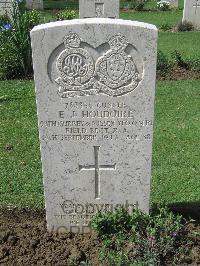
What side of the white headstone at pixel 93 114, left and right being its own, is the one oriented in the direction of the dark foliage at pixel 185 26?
back

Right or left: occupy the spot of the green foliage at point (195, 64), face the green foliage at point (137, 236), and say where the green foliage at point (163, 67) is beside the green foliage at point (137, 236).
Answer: right

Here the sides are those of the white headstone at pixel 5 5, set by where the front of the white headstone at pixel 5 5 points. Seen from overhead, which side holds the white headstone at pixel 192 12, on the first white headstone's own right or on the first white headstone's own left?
on the first white headstone's own left

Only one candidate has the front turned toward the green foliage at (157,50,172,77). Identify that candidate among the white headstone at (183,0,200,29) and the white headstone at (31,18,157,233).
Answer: the white headstone at (183,0,200,29)

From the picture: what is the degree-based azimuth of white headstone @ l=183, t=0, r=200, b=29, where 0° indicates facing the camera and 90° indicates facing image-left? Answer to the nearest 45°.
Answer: approximately 0°

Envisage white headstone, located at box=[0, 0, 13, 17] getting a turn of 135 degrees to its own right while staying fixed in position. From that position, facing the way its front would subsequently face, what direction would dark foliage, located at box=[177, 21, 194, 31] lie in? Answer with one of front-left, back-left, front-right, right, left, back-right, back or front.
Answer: back-right

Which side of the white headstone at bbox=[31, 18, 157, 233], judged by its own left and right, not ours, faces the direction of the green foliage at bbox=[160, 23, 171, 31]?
back
